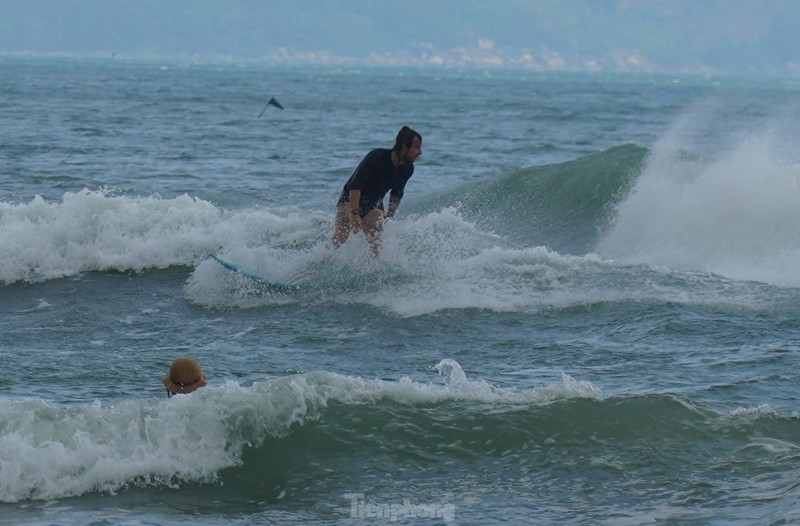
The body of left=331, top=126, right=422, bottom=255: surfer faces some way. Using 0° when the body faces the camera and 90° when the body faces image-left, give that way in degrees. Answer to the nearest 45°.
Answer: approximately 315°

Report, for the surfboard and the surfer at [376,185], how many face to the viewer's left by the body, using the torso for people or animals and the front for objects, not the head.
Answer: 1

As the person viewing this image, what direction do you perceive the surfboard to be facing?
facing to the left of the viewer

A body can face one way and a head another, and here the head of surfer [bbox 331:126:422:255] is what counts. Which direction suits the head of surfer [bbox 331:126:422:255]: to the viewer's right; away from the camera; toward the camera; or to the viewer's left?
to the viewer's right

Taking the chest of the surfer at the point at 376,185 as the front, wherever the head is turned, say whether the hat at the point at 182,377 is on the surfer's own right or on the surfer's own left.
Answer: on the surfer's own right

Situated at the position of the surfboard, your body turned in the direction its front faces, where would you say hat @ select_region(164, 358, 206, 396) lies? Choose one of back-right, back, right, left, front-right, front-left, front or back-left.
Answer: left

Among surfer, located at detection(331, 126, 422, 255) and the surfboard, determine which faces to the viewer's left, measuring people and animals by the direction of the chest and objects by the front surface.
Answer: the surfboard
